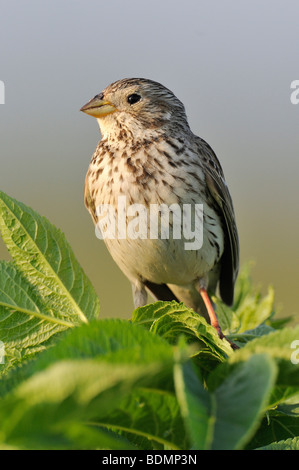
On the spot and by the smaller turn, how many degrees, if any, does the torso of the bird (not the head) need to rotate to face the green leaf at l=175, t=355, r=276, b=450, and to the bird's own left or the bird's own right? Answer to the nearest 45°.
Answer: approximately 45° to the bird's own left

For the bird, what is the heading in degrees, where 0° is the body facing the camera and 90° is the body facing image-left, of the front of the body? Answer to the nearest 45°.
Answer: approximately 45°

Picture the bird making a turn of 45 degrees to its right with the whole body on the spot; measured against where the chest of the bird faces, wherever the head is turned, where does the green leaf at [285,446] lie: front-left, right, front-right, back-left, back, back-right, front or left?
left

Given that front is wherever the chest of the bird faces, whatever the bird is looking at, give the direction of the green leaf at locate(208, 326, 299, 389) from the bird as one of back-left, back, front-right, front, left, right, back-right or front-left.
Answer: front-left

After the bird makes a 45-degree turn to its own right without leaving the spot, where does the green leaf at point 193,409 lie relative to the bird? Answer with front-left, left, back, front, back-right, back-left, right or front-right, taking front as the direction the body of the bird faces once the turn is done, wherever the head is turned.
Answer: left
